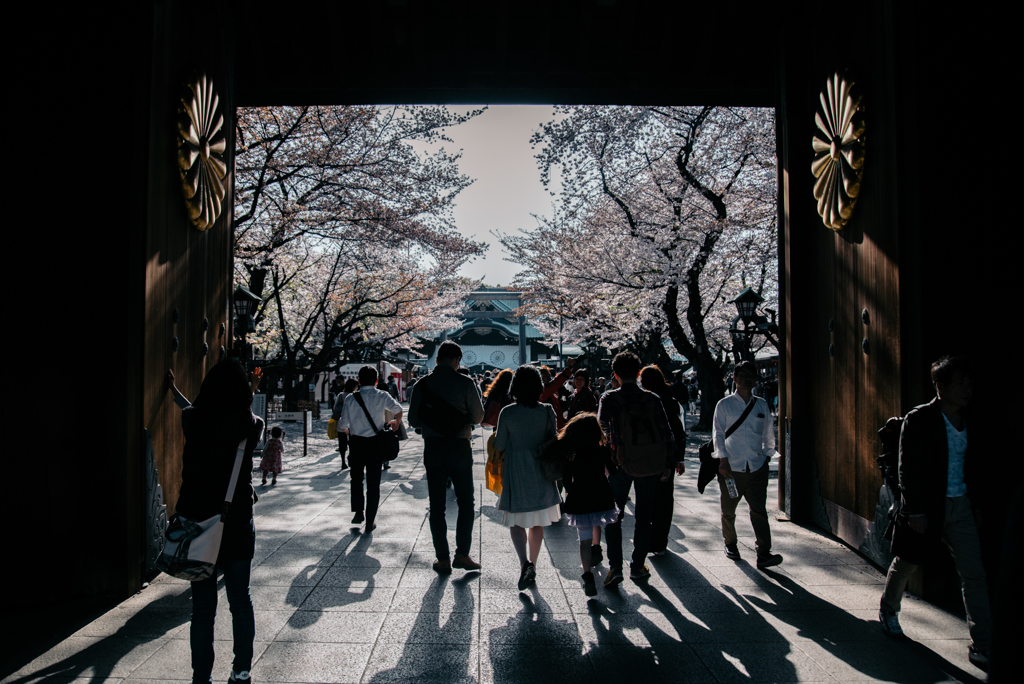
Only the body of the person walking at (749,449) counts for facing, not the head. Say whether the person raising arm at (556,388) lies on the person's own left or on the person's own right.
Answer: on the person's own right

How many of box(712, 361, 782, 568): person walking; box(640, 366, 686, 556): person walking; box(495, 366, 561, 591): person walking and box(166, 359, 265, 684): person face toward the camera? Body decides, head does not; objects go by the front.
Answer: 1

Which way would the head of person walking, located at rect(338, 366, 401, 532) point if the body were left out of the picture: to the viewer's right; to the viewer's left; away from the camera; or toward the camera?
away from the camera

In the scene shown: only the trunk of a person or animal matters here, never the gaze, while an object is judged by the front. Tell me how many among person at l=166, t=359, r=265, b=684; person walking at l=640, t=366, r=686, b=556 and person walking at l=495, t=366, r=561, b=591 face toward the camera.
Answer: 0

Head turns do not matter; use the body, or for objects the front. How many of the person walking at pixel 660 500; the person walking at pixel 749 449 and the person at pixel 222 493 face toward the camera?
1

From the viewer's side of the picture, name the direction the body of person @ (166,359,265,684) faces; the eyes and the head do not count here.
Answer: away from the camera

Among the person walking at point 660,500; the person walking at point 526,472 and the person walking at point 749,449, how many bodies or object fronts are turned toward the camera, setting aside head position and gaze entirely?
1

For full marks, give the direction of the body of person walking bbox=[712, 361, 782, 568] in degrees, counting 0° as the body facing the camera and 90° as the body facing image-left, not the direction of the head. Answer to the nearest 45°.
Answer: approximately 0°

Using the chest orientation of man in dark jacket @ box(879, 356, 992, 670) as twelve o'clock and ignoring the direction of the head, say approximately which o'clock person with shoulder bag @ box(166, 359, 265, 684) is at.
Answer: The person with shoulder bag is roughly at 3 o'clock from the man in dark jacket.

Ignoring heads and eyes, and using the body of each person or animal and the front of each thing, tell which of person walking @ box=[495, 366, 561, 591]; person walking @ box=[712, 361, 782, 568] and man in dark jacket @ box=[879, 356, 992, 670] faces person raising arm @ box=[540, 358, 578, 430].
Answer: person walking @ box=[495, 366, 561, 591]

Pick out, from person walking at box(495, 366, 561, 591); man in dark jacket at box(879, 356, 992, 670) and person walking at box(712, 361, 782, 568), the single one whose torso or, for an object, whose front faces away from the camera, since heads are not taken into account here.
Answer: person walking at box(495, 366, 561, 591)

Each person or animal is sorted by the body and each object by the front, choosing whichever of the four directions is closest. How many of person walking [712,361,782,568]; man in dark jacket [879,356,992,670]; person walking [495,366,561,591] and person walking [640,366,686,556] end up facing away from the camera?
2

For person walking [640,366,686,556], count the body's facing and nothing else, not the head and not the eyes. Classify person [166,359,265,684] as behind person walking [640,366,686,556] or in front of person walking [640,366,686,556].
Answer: behind

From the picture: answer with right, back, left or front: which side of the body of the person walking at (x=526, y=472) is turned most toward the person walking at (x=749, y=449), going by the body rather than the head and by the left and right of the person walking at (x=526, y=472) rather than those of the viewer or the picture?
right

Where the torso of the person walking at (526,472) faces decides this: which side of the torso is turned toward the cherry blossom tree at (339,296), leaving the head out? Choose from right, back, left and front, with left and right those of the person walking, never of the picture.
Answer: front

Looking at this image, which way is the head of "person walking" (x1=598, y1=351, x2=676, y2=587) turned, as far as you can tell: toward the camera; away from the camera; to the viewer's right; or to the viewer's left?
away from the camera

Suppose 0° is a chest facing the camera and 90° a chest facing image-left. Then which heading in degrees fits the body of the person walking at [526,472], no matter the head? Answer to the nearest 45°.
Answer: approximately 180°

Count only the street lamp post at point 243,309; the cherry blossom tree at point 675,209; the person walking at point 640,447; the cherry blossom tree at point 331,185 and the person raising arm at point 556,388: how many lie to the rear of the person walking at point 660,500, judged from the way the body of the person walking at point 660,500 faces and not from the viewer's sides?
1

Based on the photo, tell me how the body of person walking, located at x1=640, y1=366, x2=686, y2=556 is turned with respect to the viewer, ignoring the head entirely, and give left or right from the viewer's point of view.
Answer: facing away from the viewer
